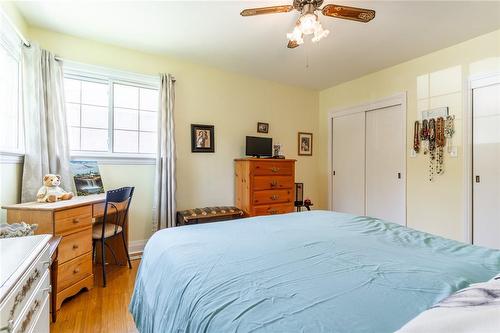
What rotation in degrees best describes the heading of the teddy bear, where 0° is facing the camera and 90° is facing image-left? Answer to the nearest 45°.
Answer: approximately 315°

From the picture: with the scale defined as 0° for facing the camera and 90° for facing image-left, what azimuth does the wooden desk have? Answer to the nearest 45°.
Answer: approximately 315°

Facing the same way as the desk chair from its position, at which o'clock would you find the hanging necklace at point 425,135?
The hanging necklace is roughly at 5 o'clock from the desk chair.

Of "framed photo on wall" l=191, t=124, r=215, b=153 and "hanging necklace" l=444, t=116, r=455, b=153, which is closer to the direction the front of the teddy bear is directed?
the hanging necklace

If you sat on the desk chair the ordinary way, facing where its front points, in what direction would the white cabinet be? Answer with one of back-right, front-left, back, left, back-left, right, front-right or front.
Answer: back-left

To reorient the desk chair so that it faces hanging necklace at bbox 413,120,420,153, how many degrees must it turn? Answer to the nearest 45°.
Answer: approximately 135° to its right

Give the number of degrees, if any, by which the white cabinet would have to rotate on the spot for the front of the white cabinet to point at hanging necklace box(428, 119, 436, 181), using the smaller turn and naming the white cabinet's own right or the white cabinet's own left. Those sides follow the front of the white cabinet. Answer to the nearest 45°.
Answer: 0° — it already faces it

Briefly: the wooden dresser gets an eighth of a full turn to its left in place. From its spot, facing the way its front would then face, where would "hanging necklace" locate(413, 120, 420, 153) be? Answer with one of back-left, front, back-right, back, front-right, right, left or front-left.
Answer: front

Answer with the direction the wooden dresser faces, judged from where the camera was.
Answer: facing the viewer and to the right of the viewer

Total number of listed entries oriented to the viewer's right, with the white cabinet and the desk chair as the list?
1

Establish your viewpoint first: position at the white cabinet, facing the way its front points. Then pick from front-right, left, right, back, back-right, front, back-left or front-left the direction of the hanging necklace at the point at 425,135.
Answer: front

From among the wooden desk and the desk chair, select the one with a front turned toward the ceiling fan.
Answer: the wooden desk

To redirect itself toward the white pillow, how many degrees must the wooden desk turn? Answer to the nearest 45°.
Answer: approximately 45° to its right

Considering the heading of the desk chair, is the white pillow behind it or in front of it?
behind

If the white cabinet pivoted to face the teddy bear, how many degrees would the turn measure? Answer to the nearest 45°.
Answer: approximately 90° to its left

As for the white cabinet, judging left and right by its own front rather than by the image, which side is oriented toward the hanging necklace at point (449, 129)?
front

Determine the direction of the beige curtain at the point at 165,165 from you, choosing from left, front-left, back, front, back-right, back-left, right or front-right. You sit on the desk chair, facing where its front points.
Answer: right

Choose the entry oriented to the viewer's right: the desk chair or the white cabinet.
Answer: the white cabinet

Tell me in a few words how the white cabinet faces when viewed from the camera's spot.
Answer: facing to the right of the viewer
